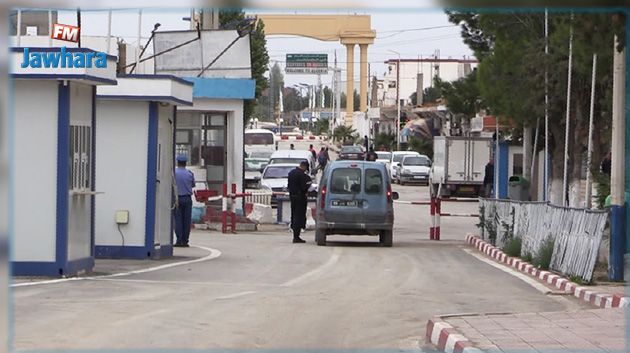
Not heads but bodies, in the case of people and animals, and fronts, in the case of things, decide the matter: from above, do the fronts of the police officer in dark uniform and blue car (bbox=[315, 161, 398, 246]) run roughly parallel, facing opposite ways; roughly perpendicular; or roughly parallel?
roughly perpendicular

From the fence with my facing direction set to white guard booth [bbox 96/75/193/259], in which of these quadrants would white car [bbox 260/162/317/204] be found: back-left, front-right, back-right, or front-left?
front-right

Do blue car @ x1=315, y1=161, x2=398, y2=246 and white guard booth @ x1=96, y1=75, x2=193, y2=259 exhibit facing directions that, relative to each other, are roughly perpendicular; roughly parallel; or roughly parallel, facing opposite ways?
roughly perpendicular

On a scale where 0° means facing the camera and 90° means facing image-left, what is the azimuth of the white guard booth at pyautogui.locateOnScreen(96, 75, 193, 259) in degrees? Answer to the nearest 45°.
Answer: approximately 270°

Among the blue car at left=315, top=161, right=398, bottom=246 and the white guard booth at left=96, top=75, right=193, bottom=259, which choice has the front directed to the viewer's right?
the white guard booth

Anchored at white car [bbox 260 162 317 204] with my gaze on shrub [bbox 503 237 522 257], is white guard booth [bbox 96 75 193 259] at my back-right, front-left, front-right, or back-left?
front-right

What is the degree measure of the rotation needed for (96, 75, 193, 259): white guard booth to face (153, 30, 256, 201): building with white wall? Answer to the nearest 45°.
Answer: approximately 90° to its left

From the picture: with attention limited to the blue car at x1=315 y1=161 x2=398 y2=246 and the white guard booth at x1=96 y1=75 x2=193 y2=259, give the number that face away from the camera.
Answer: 1

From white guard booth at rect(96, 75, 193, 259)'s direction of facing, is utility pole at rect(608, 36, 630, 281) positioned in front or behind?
in front

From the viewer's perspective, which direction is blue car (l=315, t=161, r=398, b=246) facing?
away from the camera

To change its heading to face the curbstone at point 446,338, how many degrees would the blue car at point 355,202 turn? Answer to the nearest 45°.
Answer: approximately 180°

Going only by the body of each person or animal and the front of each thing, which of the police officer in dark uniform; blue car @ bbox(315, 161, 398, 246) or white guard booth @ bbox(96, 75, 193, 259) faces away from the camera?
the blue car

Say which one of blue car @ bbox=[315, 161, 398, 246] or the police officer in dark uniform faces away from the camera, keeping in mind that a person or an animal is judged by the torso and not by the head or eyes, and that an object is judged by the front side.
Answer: the blue car
